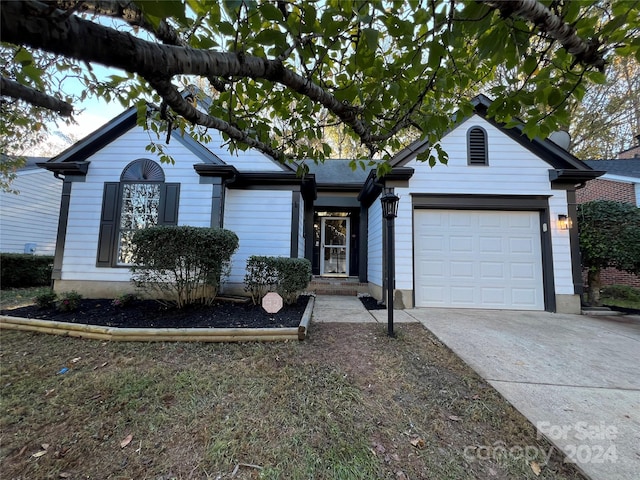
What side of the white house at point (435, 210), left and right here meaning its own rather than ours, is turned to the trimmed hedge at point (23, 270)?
right

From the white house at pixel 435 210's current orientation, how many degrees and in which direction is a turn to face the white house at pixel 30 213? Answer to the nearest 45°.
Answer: approximately 90° to its right

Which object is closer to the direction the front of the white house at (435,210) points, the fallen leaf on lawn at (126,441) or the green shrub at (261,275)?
the fallen leaf on lawn

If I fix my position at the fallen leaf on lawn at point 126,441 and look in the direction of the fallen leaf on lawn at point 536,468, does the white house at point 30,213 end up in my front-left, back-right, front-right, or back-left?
back-left

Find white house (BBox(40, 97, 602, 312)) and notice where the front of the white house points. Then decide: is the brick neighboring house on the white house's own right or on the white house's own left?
on the white house's own left

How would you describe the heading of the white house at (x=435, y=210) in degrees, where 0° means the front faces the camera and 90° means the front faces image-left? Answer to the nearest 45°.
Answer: approximately 0°

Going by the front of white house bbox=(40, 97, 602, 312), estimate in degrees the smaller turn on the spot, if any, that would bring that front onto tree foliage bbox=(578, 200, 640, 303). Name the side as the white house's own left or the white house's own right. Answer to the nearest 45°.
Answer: approximately 90° to the white house's own left

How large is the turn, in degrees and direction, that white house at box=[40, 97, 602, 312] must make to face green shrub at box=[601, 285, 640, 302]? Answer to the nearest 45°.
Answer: approximately 90° to its left

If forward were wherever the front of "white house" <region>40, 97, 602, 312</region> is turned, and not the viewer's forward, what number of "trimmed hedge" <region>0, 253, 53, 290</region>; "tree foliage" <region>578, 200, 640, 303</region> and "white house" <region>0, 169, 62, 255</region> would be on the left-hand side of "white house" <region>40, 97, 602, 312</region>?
1

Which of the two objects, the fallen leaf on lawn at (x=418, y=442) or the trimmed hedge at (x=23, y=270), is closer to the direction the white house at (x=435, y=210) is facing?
the fallen leaf on lawn

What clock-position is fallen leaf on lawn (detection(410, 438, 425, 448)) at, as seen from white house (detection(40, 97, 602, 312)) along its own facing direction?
The fallen leaf on lawn is roughly at 1 o'clock from the white house.

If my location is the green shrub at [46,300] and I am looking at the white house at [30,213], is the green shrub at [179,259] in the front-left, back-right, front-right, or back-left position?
back-right
